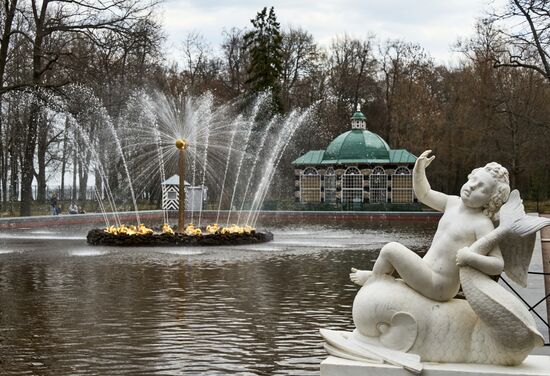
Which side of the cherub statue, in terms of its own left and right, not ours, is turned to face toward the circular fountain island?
right

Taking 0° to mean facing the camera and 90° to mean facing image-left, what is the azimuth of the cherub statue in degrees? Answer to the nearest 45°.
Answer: approximately 45°
